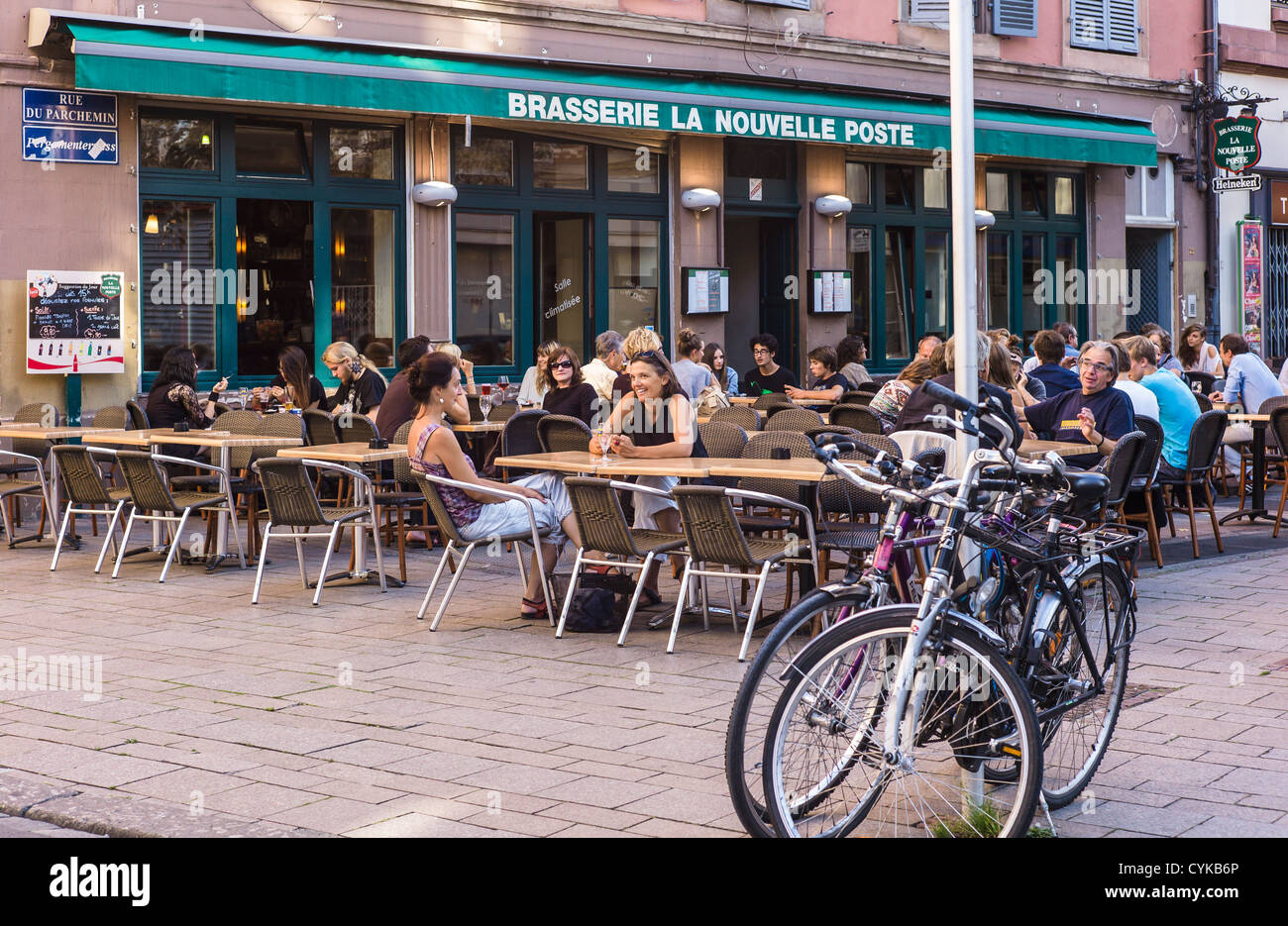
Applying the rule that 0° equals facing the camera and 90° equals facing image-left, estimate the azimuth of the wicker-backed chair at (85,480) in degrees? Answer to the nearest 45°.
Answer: approximately 225°

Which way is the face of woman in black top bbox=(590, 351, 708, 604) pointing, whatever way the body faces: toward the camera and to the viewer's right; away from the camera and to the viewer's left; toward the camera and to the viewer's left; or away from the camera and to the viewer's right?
toward the camera and to the viewer's left

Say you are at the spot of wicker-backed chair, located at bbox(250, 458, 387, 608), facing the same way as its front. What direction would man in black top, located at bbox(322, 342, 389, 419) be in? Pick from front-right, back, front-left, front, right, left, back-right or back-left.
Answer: front-left

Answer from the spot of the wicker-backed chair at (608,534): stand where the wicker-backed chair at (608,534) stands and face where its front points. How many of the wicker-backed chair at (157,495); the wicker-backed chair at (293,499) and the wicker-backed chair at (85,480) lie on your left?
3

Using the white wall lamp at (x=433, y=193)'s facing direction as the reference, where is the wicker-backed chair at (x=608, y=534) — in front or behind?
in front

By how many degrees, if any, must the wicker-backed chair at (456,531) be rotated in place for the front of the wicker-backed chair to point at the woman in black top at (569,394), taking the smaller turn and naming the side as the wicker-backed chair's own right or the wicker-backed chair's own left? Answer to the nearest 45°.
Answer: approximately 90° to the wicker-backed chair's own left

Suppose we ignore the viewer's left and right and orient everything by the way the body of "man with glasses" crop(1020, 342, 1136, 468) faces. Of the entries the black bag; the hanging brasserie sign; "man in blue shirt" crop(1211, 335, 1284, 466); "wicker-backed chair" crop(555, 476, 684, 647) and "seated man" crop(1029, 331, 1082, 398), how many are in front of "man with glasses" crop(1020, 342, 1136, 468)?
2

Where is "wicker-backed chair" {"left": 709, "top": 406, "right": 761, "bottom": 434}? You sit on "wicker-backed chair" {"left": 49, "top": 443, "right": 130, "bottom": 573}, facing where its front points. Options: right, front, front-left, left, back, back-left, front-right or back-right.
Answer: front-right
